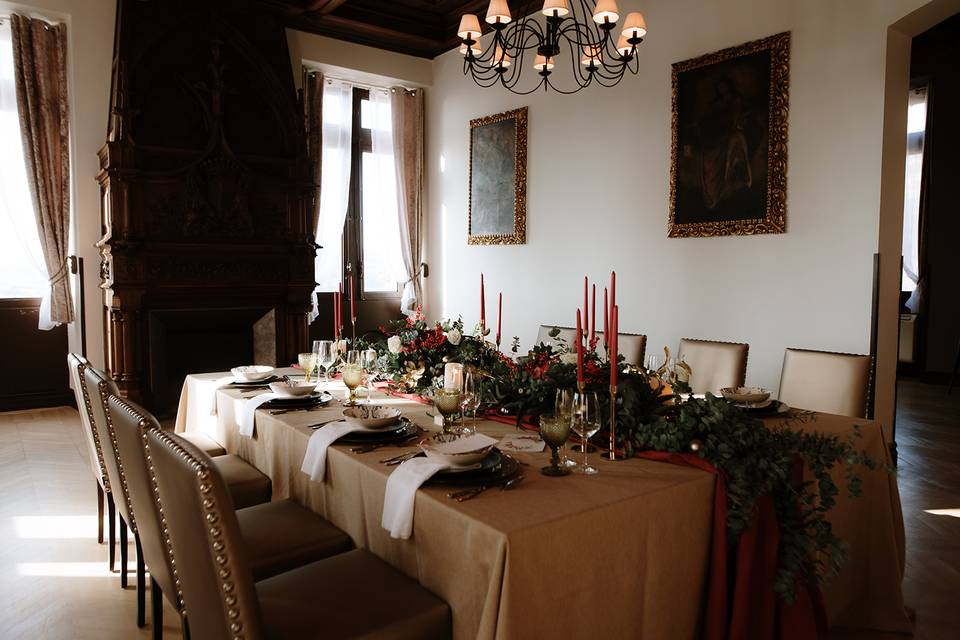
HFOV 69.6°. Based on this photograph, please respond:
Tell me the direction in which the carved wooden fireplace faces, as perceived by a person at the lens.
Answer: facing the viewer

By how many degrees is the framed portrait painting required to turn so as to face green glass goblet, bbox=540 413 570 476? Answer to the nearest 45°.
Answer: approximately 45° to its left

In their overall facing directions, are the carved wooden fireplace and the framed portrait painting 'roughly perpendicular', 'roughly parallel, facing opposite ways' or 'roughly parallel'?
roughly perpendicular

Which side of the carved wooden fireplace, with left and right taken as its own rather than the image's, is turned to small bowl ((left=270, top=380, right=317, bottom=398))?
front

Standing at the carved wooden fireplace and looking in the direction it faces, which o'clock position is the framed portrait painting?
The framed portrait painting is roughly at 10 o'clock from the carved wooden fireplace.

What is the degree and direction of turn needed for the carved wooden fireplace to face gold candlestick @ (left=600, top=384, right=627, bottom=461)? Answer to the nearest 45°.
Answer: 0° — it already faces it

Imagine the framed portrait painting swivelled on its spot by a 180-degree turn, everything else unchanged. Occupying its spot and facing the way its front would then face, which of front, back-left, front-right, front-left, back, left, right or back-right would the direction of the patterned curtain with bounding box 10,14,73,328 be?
back-left

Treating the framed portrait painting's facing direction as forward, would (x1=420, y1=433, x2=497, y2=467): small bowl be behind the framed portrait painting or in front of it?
in front

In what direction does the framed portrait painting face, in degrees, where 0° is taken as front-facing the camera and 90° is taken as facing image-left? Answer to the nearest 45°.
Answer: approximately 45°

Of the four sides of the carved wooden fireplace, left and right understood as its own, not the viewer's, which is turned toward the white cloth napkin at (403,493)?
front

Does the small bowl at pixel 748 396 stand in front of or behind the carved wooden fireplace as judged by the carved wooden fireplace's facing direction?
in front

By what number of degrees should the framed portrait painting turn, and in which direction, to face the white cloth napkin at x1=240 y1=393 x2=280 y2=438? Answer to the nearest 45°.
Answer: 0° — it already faces it

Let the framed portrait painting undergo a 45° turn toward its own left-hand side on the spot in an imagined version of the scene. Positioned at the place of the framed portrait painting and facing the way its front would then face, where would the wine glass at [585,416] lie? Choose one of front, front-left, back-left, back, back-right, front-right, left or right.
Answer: front

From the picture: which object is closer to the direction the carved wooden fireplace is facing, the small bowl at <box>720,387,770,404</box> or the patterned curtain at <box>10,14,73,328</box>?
the small bowl

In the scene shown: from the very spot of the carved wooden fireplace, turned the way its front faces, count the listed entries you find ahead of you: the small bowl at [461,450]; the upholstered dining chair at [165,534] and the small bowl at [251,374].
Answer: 3
